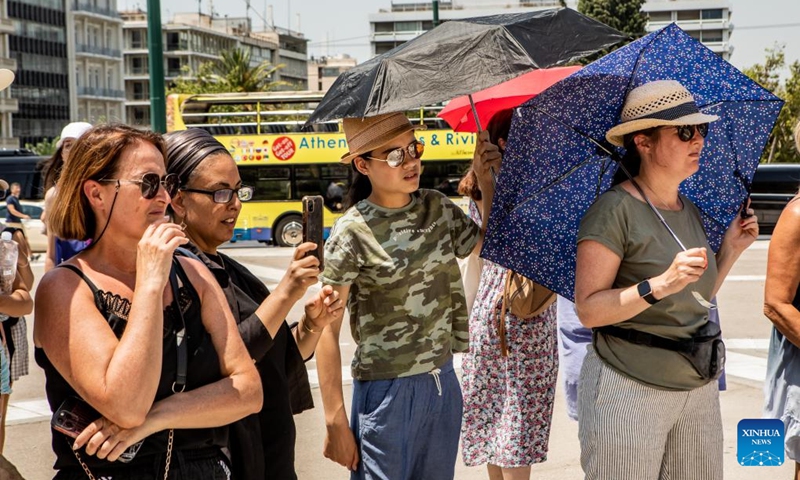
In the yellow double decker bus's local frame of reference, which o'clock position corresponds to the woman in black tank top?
The woman in black tank top is roughly at 9 o'clock from the yellow double decker bus.

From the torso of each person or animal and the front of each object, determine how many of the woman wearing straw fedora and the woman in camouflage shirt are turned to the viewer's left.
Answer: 0

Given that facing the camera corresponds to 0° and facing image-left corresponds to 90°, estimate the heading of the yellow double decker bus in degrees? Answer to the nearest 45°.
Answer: approximately 90°

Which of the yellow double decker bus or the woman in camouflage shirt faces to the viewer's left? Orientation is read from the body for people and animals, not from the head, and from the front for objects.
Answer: the yellow double decker bus

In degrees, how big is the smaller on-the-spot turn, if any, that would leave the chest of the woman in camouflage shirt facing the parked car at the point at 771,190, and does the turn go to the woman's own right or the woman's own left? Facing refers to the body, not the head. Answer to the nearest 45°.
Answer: approximately 90° to the woman's own left

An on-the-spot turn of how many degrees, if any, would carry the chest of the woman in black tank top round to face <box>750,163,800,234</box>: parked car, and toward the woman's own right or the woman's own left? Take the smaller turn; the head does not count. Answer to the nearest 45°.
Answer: approximately 90° to the woman's own left

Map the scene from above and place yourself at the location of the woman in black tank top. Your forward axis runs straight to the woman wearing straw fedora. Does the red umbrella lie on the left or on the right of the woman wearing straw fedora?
left

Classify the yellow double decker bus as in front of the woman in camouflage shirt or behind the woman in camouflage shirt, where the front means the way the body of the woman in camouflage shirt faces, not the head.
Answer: behind

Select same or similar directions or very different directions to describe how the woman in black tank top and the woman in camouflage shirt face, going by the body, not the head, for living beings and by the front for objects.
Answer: same or similar directions

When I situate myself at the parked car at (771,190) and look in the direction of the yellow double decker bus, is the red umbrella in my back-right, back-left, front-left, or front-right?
front-left

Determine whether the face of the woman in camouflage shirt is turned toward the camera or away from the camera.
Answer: toward the camera

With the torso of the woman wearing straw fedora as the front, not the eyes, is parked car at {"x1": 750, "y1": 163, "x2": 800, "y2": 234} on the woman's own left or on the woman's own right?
on the woman's own left

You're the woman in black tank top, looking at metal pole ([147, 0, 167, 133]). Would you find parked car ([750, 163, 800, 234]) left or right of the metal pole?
right

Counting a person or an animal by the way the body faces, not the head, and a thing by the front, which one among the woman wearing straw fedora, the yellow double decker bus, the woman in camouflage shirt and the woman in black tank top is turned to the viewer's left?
the yellow double decker bus

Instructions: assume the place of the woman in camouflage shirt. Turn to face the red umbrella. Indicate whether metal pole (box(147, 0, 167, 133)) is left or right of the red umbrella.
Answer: left

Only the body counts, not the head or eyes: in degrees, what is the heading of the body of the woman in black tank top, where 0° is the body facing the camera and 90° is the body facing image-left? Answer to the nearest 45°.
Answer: approximately 315°

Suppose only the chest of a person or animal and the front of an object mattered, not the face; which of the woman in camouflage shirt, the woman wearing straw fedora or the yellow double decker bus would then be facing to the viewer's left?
the yellow double decker bus
